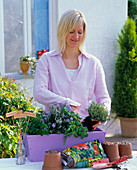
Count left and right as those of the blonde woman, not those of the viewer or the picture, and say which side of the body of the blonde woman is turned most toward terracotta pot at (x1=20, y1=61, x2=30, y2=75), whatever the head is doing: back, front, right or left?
back

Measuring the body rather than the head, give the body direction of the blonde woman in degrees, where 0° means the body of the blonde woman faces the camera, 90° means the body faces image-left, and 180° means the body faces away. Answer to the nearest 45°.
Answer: approximately 0°

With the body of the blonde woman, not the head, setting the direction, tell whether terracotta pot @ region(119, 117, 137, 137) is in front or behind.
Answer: behind

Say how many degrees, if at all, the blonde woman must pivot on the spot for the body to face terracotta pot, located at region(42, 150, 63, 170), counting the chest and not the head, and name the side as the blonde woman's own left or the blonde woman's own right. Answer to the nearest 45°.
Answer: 0° — they already face it
